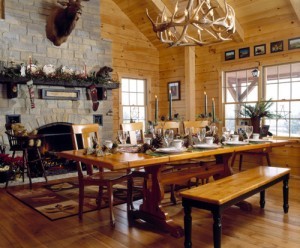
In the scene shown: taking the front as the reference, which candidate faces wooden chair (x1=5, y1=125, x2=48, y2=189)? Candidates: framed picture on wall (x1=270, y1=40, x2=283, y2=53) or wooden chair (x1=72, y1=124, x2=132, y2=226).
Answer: the framed picture on wall

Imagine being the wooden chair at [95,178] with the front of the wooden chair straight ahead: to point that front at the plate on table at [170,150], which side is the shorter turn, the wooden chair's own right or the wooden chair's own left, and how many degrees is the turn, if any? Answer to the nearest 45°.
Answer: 0° — it already faces it

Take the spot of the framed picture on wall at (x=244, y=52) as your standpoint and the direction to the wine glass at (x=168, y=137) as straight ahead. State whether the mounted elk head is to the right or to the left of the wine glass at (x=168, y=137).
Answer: right

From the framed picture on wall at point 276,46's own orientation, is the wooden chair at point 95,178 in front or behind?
in front

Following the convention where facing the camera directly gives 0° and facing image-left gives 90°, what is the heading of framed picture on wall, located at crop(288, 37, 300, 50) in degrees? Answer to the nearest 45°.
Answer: approximately 45°

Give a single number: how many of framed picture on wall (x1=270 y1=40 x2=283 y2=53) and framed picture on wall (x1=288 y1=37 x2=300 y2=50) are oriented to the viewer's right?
0

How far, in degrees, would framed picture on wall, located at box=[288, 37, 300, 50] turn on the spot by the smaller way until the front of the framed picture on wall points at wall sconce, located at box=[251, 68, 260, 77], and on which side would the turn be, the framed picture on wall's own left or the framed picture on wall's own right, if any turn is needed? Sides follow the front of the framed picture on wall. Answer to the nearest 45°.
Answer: approximately 45° to the framed picture on wall's own right
